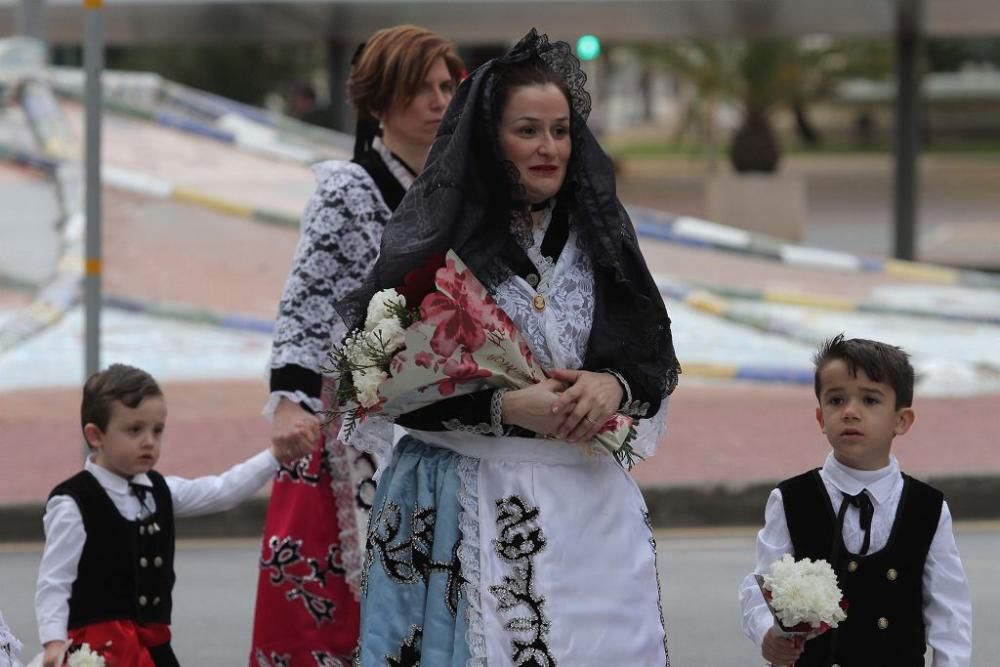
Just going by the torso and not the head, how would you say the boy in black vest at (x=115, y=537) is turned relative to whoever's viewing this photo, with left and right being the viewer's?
facing the viewer and to the right of the viewer

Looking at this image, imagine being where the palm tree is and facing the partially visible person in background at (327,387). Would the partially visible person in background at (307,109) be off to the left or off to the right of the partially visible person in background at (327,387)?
right

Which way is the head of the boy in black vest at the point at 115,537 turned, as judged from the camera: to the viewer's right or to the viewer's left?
to the viewer's right

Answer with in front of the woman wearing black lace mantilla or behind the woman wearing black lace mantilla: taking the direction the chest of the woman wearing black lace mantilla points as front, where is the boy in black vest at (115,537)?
behind

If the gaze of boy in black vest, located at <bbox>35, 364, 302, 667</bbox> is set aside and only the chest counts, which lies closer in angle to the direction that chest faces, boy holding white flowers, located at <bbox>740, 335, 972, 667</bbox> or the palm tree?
the boy holding white flowers

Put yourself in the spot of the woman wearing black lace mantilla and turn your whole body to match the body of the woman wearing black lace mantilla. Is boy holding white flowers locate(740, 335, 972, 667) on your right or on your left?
on your left

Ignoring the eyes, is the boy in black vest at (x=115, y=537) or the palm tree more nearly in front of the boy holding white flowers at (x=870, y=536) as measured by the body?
the boy in black vest

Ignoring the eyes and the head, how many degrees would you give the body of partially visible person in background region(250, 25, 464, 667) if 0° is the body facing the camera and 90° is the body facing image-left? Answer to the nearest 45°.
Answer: approximately 315°

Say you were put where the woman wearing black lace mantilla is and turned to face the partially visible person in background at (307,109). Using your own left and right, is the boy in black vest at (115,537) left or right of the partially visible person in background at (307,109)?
left
